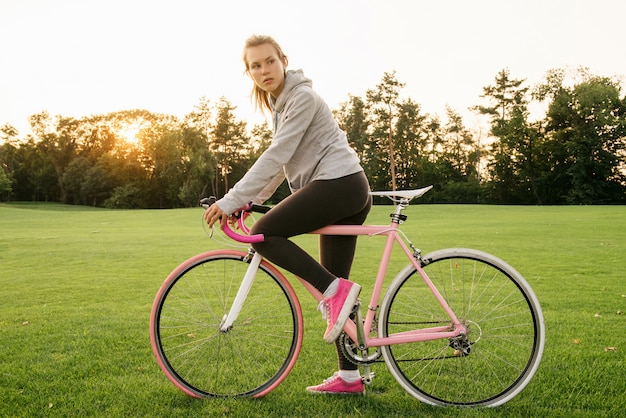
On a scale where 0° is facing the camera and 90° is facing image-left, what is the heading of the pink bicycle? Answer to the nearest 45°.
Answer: approximately 90°

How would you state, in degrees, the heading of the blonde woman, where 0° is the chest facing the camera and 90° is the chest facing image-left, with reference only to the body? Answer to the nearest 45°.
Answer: approximately 90°
